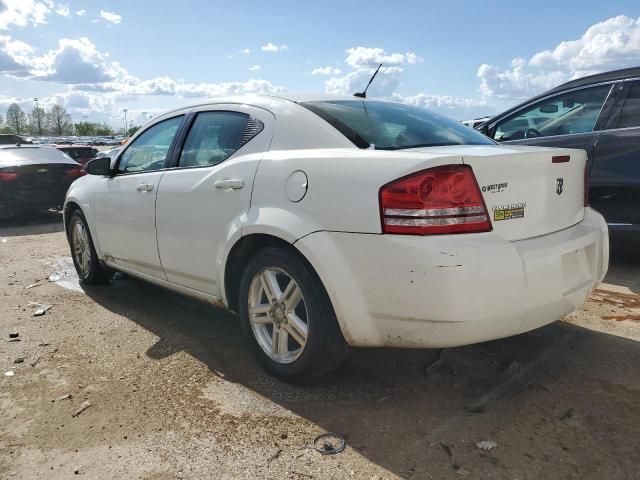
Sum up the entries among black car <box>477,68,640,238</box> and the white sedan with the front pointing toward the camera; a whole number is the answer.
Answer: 0

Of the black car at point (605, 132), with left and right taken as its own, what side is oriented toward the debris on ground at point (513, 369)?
left

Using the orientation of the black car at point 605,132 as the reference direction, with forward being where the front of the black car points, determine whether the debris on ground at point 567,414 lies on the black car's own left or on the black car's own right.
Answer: on the black car's own left

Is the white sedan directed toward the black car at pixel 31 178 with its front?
yes

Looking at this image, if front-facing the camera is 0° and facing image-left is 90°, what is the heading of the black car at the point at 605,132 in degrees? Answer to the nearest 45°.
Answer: approximately 90°

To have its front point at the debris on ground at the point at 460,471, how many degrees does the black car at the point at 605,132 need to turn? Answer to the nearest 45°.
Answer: approximately 90° to its left

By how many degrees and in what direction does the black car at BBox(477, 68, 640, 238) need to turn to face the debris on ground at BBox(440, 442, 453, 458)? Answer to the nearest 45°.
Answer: approximately 90° to its left

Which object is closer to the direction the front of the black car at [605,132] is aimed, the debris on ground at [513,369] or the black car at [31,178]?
the black car

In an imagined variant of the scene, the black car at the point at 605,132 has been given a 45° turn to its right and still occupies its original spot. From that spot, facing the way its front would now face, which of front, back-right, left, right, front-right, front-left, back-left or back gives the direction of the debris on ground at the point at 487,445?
back-left

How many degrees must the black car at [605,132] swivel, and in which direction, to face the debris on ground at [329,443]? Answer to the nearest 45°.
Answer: approximately 90° to its left

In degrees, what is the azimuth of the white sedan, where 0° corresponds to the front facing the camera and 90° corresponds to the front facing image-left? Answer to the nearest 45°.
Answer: approximately 135°

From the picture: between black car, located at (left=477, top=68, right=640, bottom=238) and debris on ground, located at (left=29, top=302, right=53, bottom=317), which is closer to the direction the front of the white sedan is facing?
the debris on ground
